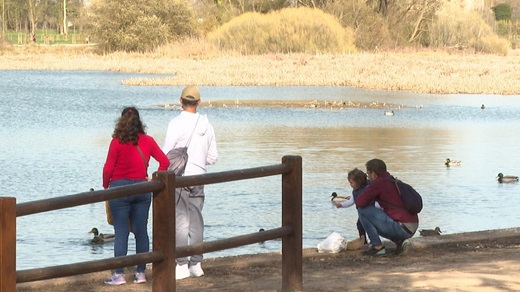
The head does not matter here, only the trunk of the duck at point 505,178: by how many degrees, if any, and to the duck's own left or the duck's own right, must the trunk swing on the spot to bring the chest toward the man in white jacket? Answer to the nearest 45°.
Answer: approximately 90° to the duck's own left

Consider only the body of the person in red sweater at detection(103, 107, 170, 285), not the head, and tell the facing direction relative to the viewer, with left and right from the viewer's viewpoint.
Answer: facing away from the viewer

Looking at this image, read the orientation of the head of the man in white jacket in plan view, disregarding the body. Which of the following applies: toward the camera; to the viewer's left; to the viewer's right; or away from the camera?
away from the camera

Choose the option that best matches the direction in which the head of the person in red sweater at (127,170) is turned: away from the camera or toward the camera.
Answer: away from the camera

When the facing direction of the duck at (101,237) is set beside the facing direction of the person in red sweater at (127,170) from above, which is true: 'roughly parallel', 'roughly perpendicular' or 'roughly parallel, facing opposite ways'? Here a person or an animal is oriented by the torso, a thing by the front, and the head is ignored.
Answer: roughly perpendicular

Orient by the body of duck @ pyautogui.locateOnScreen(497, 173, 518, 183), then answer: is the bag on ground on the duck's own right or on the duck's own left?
on the duck's own left

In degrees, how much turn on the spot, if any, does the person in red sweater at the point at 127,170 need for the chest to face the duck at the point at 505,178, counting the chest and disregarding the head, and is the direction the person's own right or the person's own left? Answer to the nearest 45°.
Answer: approximately 45° to the person's own right

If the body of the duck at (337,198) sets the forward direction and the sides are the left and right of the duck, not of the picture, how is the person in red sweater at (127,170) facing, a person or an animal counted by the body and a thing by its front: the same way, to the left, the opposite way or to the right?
to the right

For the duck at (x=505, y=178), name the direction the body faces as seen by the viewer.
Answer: to the viewer's left

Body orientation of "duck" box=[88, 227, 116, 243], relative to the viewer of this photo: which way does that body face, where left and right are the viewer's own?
facing to the left of the viewer

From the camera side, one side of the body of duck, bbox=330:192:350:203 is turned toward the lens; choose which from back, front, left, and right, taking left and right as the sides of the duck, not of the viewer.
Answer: left

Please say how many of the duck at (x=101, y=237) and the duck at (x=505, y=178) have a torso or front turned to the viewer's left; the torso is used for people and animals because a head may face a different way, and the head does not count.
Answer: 2
